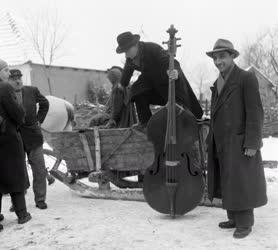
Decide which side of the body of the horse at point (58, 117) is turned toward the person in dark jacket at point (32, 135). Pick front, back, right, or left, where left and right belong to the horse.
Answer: left

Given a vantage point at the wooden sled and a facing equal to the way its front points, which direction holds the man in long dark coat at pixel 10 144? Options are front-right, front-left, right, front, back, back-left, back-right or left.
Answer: front-left

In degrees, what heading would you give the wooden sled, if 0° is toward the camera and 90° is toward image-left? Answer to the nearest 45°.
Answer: approximately 90°

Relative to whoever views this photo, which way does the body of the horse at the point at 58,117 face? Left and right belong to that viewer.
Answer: facing to the left of the viewer

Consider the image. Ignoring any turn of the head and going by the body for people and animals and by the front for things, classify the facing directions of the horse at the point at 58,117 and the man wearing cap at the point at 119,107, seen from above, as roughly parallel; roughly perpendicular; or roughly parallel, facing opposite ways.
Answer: roughly parallel

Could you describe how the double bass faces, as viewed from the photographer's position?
facing the viewer

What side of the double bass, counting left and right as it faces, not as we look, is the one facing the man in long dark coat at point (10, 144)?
right

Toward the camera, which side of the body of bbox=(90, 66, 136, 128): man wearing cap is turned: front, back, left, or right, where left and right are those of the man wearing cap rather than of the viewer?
left

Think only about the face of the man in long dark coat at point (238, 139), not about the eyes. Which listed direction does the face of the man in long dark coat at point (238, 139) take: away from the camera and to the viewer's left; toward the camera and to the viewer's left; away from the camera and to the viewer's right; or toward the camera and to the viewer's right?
toward the camera and to the viewer's left

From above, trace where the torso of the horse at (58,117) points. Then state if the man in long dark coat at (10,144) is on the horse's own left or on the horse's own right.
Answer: on the horse's own left
